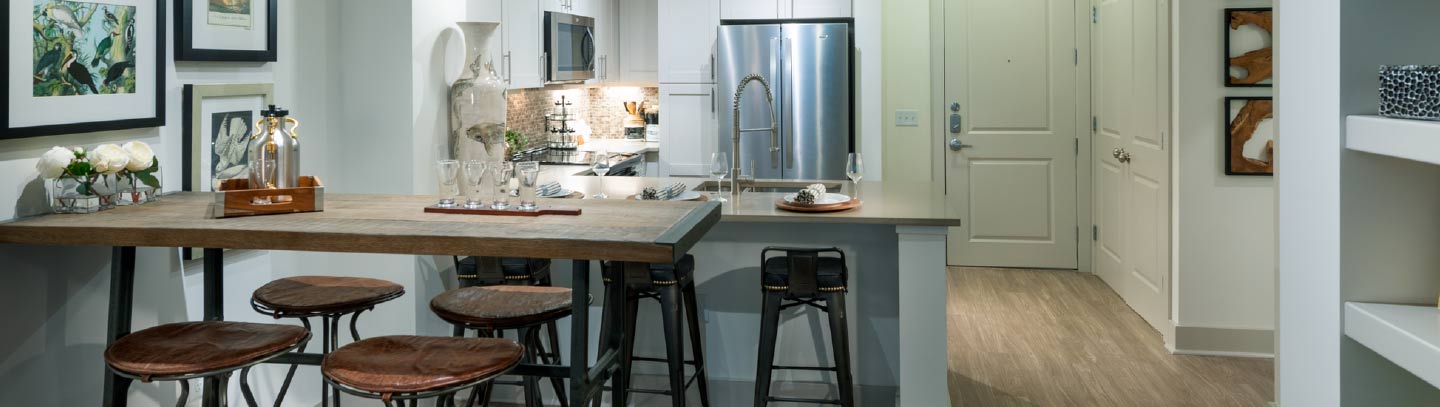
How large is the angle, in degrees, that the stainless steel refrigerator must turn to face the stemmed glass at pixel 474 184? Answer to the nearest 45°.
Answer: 0° — it already faces it

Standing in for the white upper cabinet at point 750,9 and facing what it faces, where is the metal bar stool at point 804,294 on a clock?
The metal bar stool is roughly at 12 o'clock from the white upper cabinet.

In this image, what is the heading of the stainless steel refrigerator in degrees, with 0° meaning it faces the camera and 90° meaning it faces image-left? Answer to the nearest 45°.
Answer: approximately 0°

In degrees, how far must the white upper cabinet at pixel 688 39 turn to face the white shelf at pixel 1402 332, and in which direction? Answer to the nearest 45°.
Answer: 0° — it already faces it

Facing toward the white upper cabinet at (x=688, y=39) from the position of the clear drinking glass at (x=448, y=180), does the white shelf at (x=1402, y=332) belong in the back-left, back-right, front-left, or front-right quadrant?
back-right
